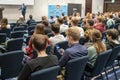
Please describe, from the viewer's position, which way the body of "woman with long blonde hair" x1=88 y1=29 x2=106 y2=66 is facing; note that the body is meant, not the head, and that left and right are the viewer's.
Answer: facing away from the viewer and to the left of the viewer
